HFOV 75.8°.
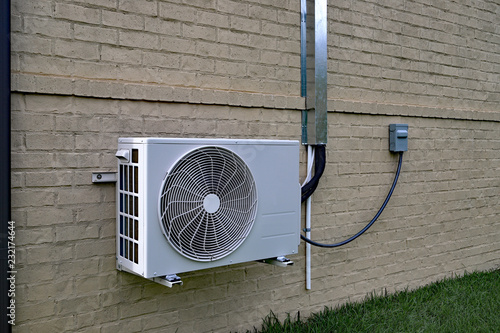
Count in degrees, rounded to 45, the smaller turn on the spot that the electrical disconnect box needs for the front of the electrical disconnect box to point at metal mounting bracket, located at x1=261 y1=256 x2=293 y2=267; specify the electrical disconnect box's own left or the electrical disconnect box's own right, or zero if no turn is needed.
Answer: approximately 90° to the electrical disconnect box's own right

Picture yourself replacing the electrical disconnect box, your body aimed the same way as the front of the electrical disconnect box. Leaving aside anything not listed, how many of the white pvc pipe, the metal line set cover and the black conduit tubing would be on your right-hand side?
3

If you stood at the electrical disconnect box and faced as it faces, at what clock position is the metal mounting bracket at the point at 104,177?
The metal mounting bracket is roughly at 3 o'clock from the electrical disconnect box.

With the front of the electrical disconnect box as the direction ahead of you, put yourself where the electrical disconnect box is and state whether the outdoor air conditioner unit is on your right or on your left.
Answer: on your right

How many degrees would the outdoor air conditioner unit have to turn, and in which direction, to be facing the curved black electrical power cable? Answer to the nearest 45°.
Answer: approximately 90° to its left

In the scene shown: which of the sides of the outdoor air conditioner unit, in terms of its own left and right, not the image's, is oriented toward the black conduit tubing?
left

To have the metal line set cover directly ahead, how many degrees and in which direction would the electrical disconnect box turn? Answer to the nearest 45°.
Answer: approximately 90° to its right

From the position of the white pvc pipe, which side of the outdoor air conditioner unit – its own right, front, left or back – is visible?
left

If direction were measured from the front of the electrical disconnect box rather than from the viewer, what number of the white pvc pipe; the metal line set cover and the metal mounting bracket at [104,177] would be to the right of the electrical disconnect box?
3

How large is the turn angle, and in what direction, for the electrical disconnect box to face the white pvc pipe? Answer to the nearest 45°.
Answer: approximately 90° to its right
